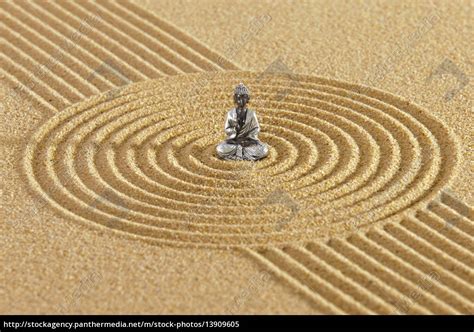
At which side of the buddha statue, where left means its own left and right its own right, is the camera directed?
front
